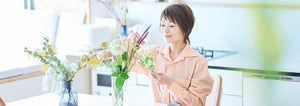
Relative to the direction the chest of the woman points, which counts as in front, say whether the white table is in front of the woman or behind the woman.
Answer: in front

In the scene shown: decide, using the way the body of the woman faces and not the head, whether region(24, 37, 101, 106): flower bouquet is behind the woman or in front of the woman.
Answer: in front

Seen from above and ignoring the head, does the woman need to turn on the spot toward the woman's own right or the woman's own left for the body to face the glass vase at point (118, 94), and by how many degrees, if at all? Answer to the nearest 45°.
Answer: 0° — they already face it

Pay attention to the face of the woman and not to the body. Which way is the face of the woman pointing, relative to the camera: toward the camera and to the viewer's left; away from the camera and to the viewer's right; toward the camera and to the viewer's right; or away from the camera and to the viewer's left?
toward the camera and to the viewer's left

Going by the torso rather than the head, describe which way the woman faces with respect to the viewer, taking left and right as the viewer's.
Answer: facing the viewer and to the left of the viewer
